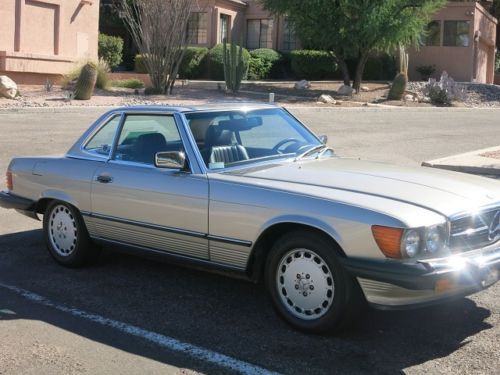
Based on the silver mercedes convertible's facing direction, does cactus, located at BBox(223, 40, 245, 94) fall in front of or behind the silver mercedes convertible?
behind

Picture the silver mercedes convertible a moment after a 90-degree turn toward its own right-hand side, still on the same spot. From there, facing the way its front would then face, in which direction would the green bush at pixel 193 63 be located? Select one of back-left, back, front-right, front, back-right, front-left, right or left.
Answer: back-right

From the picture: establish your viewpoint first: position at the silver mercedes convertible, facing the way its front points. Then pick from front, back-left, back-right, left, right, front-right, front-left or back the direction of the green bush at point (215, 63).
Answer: back-left

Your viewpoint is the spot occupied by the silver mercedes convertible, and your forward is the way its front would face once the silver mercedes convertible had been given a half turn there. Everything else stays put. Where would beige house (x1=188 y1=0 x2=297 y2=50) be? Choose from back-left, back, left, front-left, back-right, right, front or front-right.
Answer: front-right

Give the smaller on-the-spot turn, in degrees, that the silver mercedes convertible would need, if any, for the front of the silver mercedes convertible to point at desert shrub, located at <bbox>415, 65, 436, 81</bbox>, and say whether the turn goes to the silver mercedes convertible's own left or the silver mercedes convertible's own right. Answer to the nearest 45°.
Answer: approximately 135° to the silver mercedes convertible's own left

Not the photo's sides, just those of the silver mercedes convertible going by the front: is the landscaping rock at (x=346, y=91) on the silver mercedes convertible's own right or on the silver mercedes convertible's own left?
on the silver mercedes convertible's own left

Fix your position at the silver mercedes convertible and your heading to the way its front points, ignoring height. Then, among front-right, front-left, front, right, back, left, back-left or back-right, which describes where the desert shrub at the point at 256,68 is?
back-left

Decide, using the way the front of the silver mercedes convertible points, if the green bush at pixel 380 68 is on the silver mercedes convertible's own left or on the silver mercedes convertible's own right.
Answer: on the silver mercedes convertible's own left

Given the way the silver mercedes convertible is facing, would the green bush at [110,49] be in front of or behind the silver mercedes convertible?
behind

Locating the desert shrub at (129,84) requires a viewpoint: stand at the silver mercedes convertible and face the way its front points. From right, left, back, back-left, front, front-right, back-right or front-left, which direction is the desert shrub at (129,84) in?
back-left

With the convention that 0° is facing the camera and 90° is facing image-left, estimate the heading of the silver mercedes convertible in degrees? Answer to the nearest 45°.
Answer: approximately 315°

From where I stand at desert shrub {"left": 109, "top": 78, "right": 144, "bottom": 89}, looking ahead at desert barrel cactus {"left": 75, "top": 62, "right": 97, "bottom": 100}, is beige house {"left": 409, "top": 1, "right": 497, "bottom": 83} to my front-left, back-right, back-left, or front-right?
back-left

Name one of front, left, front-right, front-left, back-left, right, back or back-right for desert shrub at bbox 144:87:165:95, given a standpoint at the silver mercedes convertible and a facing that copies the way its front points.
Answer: back-left
